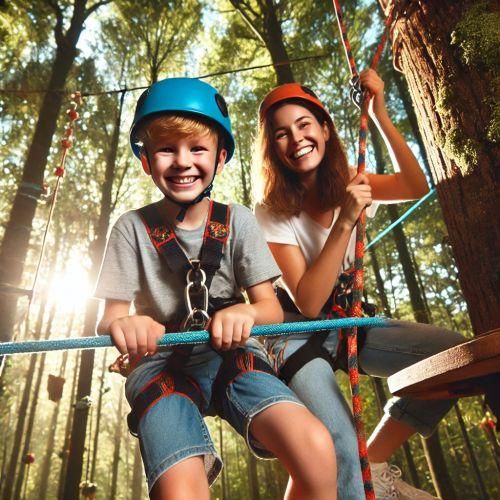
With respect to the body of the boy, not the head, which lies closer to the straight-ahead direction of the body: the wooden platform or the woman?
the wooden platform

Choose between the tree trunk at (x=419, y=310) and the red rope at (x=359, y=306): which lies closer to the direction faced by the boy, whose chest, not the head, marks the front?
the red rope

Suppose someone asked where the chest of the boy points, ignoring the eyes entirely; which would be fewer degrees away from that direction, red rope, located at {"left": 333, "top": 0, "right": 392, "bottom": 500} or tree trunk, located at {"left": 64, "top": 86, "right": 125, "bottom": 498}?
the red rope

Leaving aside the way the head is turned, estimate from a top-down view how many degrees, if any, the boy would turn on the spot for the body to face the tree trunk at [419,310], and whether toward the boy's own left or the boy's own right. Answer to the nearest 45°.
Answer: approximately 135° to the boy's own left

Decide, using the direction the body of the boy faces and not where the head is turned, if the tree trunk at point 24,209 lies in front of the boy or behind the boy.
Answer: behind

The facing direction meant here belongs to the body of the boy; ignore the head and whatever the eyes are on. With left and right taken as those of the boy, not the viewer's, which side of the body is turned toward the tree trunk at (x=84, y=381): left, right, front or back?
back

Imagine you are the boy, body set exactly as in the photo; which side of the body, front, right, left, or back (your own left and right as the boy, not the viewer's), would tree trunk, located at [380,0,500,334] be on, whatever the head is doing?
left

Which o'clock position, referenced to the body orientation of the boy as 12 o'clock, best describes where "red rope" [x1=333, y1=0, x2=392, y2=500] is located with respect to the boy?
The red rope is roughly at 9 o'clock from the boy.
